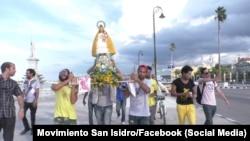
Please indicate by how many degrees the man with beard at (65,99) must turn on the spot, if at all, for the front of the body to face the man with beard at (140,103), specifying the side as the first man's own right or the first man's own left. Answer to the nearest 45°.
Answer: approximately 90° to the first man's own left

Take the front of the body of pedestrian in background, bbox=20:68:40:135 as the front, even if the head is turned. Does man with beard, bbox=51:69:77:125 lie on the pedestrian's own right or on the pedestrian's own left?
on the pedestrian's own left

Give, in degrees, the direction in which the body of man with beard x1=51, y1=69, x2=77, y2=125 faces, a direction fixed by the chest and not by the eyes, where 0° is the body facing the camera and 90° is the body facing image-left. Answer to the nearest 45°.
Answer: approximately 0°

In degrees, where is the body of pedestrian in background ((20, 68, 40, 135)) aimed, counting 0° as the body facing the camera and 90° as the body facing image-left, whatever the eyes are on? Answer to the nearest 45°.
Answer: approximately 45°

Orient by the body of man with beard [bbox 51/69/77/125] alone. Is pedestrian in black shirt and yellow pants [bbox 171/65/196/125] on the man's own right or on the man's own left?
on the man's own left

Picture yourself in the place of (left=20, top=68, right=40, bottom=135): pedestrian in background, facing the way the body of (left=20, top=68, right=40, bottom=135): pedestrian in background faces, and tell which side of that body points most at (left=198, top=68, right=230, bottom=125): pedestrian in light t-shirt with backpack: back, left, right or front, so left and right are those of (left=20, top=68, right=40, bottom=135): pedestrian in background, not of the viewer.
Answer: left

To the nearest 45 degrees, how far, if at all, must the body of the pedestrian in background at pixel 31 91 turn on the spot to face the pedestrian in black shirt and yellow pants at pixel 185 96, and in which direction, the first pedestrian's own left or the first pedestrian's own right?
approximately 90° to the first pedestrian's own left
